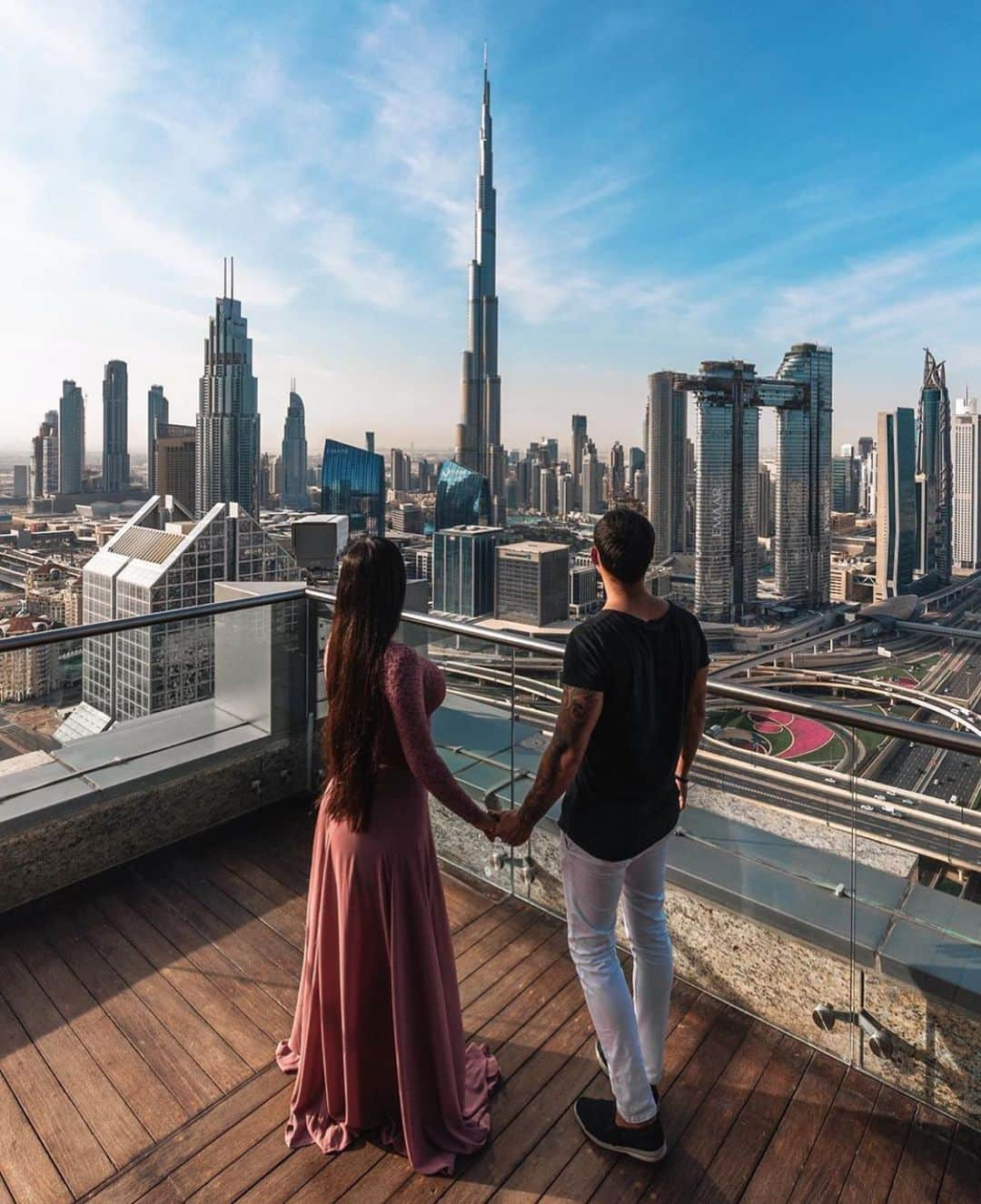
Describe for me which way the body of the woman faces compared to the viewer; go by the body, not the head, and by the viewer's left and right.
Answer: facing away from the viewer and to the right of the viewer

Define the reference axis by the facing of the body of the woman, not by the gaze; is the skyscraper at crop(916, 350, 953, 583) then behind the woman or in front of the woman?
in front

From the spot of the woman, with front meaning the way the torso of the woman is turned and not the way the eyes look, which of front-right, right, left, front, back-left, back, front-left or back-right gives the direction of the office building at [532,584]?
front-left

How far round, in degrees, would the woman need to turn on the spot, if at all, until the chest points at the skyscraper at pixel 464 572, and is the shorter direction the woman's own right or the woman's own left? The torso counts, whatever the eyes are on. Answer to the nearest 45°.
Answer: approximately 45° to the woman's own left

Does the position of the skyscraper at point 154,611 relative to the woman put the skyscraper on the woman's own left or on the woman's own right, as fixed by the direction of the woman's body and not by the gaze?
on the woman's own left

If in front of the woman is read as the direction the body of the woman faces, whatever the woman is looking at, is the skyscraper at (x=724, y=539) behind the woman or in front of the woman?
in front

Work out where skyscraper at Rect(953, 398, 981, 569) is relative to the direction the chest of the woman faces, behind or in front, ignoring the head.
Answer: in front
